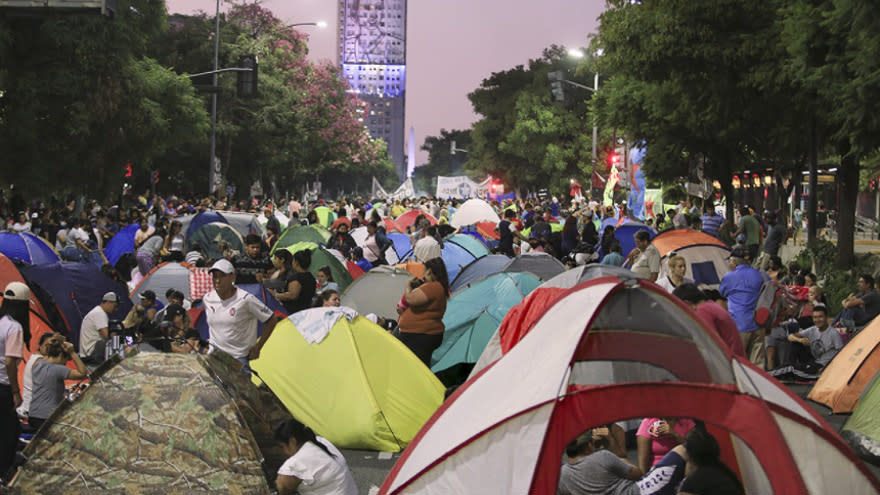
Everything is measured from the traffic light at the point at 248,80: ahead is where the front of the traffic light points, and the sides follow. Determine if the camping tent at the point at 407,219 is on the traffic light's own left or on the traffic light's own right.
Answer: on the traffic light's own right

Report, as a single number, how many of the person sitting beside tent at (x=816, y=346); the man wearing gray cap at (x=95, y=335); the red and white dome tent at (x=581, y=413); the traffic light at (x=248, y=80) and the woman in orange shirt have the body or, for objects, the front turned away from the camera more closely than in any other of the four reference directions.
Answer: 1

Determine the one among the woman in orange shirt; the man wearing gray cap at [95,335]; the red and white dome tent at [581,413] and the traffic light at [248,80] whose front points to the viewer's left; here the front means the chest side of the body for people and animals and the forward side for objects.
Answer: the woman in orange shirt

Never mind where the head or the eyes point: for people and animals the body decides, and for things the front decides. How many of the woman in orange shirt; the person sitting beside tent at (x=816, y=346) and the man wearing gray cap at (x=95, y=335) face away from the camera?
0

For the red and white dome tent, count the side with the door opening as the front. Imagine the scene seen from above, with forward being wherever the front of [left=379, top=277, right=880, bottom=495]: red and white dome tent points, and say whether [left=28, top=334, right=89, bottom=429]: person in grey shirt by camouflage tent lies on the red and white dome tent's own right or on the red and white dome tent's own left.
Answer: on the red and white dome tent's own right

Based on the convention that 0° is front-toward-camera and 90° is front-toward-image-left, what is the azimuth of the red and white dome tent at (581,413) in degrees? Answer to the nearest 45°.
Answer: approximately 0°

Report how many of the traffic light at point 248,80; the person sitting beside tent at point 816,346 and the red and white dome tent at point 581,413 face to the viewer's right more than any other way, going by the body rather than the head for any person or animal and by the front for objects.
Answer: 0

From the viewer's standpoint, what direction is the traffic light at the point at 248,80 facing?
away from the camera

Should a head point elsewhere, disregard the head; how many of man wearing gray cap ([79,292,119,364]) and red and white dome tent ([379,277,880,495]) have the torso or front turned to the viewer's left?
0

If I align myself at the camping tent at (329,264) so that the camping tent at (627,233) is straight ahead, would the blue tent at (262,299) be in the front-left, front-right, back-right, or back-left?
back-right

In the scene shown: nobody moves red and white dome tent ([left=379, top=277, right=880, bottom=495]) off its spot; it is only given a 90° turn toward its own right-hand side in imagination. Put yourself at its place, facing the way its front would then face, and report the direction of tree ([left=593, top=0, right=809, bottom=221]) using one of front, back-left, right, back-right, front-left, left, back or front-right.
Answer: right

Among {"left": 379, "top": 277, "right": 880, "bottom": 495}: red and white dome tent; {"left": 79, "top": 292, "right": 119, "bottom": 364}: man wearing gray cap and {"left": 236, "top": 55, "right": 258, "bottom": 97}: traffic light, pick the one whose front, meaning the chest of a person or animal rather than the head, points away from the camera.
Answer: the traffic light

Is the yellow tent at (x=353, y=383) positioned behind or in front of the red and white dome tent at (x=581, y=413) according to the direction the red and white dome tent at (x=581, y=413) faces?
behind
